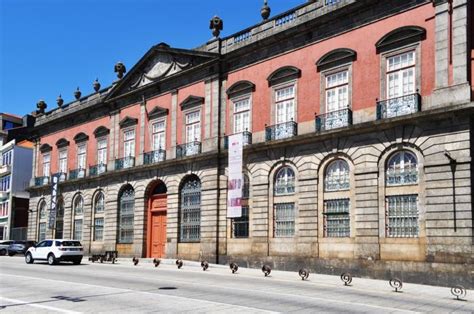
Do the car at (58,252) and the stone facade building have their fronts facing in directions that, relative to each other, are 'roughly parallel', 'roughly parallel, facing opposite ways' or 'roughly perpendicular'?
roughly perpendicular

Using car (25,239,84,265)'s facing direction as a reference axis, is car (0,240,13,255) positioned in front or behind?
in front

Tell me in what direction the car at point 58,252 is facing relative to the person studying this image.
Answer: facing away from the viewer and to the left of the viewer

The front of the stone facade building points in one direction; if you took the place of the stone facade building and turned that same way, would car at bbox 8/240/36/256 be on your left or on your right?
on your right

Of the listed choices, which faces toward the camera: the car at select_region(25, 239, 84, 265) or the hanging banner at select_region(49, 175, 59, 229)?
the hanging banner

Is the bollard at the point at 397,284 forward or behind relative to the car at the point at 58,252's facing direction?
behind

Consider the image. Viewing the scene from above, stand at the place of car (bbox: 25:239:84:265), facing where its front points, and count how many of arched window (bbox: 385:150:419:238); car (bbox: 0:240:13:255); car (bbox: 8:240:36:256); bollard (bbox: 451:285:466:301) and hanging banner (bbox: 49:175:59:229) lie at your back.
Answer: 2

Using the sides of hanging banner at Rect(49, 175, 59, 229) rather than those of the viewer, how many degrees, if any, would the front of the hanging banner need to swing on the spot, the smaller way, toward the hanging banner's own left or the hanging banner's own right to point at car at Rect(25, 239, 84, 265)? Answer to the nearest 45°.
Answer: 0° — it already faces it

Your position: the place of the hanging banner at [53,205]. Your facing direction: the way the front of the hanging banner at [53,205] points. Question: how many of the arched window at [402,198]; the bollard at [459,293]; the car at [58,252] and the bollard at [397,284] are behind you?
0

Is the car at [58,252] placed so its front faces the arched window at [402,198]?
no

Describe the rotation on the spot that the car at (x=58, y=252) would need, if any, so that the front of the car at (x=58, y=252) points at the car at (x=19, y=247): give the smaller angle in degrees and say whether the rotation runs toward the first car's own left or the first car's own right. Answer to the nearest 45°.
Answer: approximately 45° to the first car's own right

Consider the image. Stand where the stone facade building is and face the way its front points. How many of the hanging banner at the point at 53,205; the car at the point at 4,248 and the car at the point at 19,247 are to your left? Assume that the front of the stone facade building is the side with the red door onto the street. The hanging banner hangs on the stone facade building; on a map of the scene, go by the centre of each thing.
0

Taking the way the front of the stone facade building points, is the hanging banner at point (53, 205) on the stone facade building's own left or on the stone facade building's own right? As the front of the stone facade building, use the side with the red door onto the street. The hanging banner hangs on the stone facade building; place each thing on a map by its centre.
on the stone facade building's own right

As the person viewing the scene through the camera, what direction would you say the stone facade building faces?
facing the viewer and to the left of the viewer

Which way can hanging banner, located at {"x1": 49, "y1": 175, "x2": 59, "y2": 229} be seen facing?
toward the camera

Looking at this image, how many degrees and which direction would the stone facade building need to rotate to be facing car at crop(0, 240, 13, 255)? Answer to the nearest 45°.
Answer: approximately 90° to its right
